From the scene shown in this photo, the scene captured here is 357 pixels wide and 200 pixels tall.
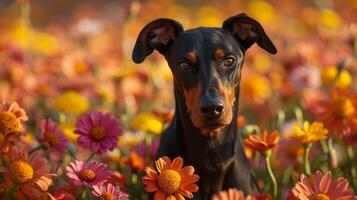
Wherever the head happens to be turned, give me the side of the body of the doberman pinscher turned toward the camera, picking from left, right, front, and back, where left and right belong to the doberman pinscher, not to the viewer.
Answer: front

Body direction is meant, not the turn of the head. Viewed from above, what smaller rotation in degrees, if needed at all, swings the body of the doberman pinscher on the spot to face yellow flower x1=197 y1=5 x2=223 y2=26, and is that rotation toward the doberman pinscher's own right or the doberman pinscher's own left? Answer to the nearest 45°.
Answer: approximately 180°

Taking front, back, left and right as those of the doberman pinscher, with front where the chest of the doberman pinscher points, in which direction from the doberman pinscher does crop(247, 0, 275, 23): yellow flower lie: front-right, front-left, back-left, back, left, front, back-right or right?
back

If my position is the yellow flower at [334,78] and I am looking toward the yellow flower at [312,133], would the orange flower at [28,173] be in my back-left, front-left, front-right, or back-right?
front-right

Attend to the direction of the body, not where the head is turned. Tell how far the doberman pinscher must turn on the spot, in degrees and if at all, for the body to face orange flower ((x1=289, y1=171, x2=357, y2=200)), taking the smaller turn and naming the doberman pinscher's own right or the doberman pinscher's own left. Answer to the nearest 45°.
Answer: approximately 45° to the doberman pinscher's own left

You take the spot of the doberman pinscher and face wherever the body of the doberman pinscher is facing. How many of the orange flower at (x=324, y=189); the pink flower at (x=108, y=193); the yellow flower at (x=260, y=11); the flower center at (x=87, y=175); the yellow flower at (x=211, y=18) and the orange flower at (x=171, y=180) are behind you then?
2

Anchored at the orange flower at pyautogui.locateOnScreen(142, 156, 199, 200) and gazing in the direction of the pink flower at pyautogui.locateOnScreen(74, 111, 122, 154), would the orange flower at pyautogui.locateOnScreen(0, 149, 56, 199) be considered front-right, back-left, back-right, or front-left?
front-left

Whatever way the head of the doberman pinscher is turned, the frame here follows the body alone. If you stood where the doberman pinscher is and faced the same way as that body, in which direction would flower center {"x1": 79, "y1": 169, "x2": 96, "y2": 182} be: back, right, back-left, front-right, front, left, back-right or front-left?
front-right

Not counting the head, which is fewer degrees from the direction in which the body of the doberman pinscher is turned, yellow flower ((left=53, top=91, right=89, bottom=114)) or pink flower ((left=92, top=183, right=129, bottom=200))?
the pink flower

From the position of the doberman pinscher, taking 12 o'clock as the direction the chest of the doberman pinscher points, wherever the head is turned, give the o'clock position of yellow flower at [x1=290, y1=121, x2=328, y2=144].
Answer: The yellow flower is roughly at 9 o'clock from the doberman pinscher.

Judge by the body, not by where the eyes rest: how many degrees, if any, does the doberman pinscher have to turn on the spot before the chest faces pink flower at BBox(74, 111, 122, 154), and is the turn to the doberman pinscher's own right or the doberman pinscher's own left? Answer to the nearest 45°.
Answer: approximately 90° to the doberman pinscher's own right

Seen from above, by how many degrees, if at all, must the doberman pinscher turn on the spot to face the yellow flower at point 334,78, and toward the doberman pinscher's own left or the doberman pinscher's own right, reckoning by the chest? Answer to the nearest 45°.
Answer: approximately 135° to the doberman pinscher's own left

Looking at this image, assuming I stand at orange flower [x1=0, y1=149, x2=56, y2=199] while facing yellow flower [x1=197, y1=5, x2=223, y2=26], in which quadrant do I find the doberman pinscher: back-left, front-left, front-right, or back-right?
front-right

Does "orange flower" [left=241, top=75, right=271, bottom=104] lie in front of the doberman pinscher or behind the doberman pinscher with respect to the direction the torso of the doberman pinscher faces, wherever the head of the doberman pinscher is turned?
behind
